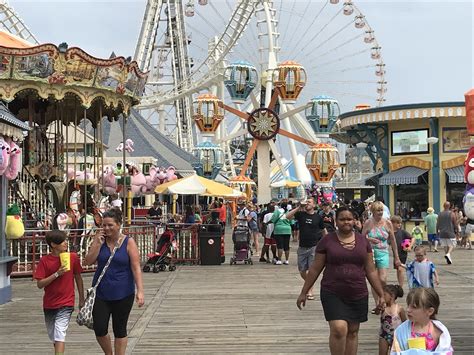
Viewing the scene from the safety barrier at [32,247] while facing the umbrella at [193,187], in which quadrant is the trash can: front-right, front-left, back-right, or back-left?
front-right

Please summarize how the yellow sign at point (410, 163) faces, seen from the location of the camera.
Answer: facing the viewer

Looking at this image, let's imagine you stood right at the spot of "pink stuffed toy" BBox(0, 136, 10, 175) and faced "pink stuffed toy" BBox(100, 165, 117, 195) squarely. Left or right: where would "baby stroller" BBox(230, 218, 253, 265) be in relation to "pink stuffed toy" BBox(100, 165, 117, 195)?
right

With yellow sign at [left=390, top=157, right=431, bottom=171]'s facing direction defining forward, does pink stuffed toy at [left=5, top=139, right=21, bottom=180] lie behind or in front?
in front

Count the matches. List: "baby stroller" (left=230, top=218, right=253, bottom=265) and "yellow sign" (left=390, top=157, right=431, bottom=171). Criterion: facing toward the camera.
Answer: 1

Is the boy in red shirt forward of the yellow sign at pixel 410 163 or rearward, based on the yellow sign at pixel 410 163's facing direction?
forward

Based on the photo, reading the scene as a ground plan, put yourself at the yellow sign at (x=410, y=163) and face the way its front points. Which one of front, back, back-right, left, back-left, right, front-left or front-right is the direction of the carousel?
front-right
